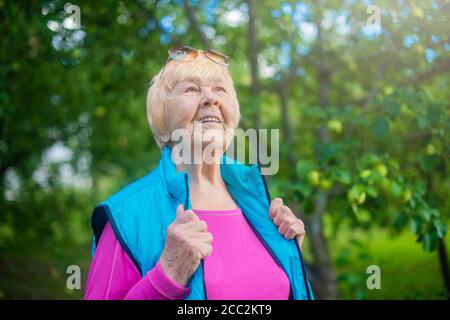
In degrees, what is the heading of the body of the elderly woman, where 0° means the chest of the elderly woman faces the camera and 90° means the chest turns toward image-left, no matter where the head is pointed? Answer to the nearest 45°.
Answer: approximately 315°

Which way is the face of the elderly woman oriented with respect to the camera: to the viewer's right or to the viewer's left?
to the viewer's right
